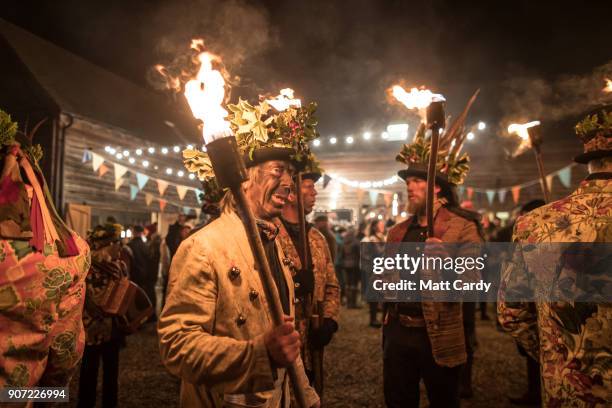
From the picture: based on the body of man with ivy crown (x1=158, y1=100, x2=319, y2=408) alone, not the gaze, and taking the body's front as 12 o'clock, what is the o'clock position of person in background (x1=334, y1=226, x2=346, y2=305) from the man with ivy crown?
The person in background is roughly at 8 o'clock from the man with ivy crown.

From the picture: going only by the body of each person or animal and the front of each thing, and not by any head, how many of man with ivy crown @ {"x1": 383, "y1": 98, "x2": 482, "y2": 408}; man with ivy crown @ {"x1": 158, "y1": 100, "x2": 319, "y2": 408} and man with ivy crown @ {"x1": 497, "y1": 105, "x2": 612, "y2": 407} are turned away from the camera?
1

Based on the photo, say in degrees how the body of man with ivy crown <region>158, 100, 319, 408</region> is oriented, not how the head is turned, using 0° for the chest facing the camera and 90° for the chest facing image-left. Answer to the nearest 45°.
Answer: approximately 315°

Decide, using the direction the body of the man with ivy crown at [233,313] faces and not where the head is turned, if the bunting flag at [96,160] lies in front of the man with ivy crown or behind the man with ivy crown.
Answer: behind

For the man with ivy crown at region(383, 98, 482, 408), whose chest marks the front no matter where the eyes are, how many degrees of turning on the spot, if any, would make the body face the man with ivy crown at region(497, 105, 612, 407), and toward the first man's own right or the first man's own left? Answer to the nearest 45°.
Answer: approximately 90° to the first man's own left

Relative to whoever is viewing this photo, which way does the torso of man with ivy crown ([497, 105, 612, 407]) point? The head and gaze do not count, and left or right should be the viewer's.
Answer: facing away from the viewer

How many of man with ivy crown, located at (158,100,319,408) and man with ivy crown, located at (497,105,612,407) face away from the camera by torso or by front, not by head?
1

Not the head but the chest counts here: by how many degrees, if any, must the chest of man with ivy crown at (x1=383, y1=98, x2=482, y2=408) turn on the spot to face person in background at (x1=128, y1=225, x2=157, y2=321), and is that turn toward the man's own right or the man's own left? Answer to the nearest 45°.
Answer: approximately 90° to the man's own right

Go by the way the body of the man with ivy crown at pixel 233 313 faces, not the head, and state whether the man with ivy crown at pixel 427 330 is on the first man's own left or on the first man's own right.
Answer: on the first man's own left

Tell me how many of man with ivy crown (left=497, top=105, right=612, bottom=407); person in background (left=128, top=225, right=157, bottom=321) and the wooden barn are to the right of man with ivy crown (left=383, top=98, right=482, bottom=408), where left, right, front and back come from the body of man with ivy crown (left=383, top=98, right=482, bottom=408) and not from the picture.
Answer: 2
